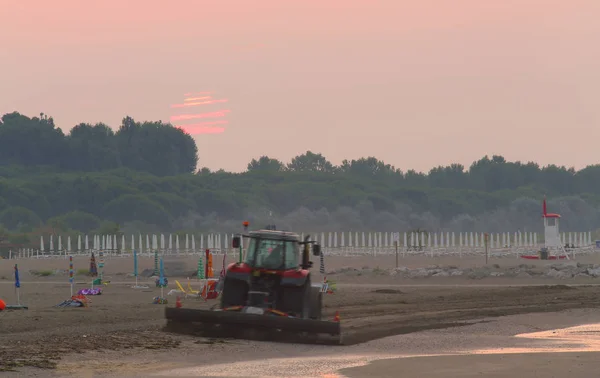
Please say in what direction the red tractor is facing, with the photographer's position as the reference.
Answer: facing away from the viewer and to the right of the viewer
